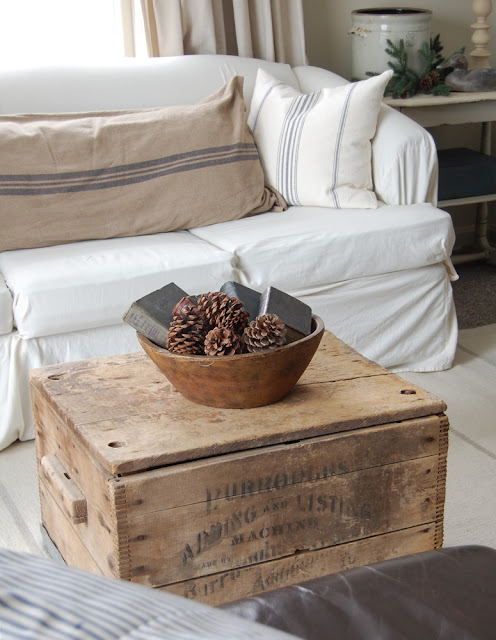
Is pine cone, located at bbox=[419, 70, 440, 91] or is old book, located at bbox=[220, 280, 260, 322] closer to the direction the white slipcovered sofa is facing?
the old book

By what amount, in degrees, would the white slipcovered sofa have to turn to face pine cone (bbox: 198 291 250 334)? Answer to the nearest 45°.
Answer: approximately 45° to its right

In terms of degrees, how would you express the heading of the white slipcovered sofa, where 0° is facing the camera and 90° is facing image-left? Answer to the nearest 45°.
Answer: approximately 315°

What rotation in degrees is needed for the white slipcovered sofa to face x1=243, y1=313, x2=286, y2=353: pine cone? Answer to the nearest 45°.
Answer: approximately 45° to its right

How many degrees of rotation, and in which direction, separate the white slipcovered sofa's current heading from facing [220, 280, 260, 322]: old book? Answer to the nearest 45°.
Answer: approximately 45° to its right

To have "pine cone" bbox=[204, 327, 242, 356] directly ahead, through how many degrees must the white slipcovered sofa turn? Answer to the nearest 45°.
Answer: approximately 45° to its right

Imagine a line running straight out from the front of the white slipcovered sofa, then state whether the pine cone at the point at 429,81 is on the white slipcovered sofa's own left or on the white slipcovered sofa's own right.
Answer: on the white slipcovered sofa's own left

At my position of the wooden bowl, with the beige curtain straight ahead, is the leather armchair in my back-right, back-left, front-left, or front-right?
back-right

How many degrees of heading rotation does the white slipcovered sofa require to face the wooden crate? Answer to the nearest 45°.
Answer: approximately 45° to its right

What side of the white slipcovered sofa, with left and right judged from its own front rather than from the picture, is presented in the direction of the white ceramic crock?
left

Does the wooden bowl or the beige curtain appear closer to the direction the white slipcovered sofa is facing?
the wooden bowl

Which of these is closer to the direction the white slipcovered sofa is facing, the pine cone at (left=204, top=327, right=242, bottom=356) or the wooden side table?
the pine cone

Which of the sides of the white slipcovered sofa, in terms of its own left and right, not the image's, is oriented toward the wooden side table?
left

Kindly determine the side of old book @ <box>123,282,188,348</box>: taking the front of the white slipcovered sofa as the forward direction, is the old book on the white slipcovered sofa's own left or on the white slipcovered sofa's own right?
on the white slipcovered sofa's own right
